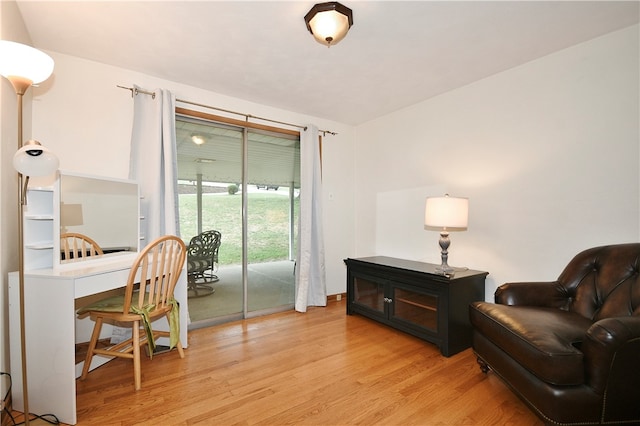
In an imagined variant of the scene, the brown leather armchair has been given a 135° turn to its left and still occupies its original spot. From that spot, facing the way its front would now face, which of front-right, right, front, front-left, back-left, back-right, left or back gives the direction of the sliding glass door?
back

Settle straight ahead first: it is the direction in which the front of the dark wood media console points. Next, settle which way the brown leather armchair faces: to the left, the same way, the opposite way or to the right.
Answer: the same way

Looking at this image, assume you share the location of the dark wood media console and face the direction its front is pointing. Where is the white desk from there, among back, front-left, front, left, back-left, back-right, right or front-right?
front

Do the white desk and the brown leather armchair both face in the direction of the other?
yes

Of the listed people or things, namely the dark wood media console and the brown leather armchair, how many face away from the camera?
0

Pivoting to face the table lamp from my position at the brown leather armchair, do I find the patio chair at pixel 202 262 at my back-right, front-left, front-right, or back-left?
front-left

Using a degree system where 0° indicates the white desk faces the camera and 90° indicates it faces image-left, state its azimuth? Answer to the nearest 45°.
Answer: approximately 315°

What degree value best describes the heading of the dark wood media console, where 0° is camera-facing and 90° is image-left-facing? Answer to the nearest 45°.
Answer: approximately 45°

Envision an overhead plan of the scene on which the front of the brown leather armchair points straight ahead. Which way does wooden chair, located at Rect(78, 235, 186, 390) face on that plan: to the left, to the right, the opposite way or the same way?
the same way

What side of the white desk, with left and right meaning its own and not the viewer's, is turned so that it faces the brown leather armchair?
front

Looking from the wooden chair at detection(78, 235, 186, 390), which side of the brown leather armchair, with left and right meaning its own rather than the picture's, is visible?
front

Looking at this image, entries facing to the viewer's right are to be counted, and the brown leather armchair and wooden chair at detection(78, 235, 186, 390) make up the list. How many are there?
0

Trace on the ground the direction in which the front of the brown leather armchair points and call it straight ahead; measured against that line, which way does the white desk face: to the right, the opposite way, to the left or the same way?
the opposite way

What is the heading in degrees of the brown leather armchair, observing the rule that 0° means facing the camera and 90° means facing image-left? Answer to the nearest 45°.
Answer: approximately 45°

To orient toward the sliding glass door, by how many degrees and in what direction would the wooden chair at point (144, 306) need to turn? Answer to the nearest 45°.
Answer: approximately 90° to its right

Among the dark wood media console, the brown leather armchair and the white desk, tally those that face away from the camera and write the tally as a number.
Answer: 0

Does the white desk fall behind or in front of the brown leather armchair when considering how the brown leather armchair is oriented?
in front

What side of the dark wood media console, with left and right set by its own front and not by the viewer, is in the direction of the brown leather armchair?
left

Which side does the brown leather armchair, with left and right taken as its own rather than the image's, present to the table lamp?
right

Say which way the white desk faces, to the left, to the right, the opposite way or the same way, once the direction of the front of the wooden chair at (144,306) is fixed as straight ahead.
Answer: the opposite way
